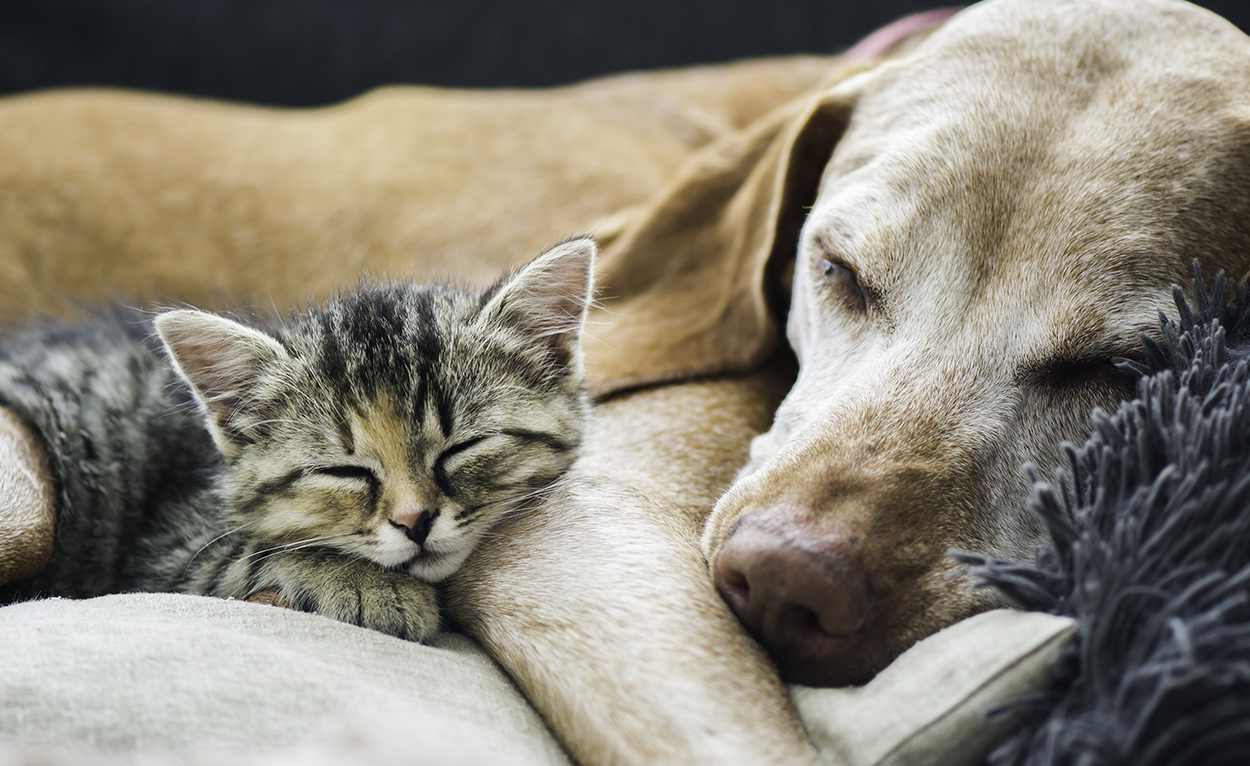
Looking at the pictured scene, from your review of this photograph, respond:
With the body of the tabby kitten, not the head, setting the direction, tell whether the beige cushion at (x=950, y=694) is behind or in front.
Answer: in front

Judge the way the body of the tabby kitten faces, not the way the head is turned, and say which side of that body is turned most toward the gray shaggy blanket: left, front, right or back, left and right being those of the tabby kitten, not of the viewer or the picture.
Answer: front
